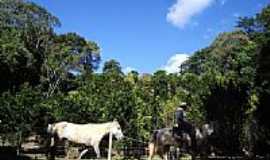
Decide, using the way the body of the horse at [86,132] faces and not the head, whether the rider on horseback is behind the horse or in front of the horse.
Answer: in front

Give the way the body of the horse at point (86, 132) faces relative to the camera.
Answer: to the viewer's right

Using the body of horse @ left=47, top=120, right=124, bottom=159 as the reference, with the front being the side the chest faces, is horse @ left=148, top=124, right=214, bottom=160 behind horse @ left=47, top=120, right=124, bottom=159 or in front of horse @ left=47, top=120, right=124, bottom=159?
in front
